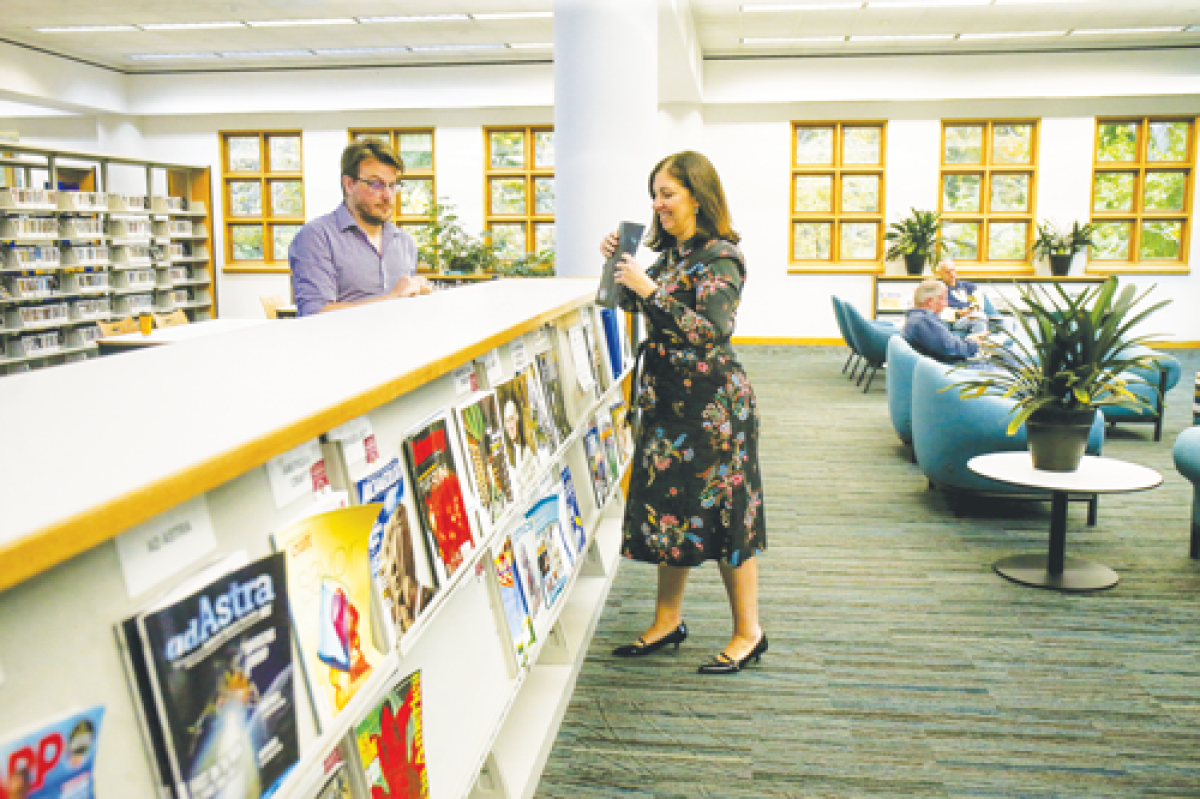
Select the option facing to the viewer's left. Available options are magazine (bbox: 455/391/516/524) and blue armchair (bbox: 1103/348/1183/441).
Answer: the blue armchair

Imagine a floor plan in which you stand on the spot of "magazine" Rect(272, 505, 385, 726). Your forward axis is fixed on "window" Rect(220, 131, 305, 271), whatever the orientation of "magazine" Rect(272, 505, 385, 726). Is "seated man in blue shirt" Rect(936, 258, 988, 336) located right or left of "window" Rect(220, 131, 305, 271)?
right

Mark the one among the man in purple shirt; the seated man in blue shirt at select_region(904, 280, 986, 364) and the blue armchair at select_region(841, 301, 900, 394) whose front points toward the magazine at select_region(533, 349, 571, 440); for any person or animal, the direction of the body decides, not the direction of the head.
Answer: the man in purple shirt

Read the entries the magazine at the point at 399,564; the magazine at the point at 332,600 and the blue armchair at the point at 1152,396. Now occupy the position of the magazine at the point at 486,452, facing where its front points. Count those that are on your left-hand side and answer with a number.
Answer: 1

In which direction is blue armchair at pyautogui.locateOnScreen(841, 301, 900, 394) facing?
to the viewer's right

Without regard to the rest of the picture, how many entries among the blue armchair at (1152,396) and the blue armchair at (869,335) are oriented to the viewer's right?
1

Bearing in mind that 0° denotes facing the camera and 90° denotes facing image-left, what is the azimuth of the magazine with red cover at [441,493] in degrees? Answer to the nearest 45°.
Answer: approximately 315°

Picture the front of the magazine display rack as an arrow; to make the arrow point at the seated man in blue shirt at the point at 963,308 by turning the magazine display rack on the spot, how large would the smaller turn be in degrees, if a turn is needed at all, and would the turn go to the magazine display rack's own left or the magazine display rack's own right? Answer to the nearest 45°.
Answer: approximately 90° to the magazine display rack's own left

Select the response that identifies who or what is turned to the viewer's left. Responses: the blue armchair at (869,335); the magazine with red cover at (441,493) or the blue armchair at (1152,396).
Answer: the blue armchair at (1152,396)
